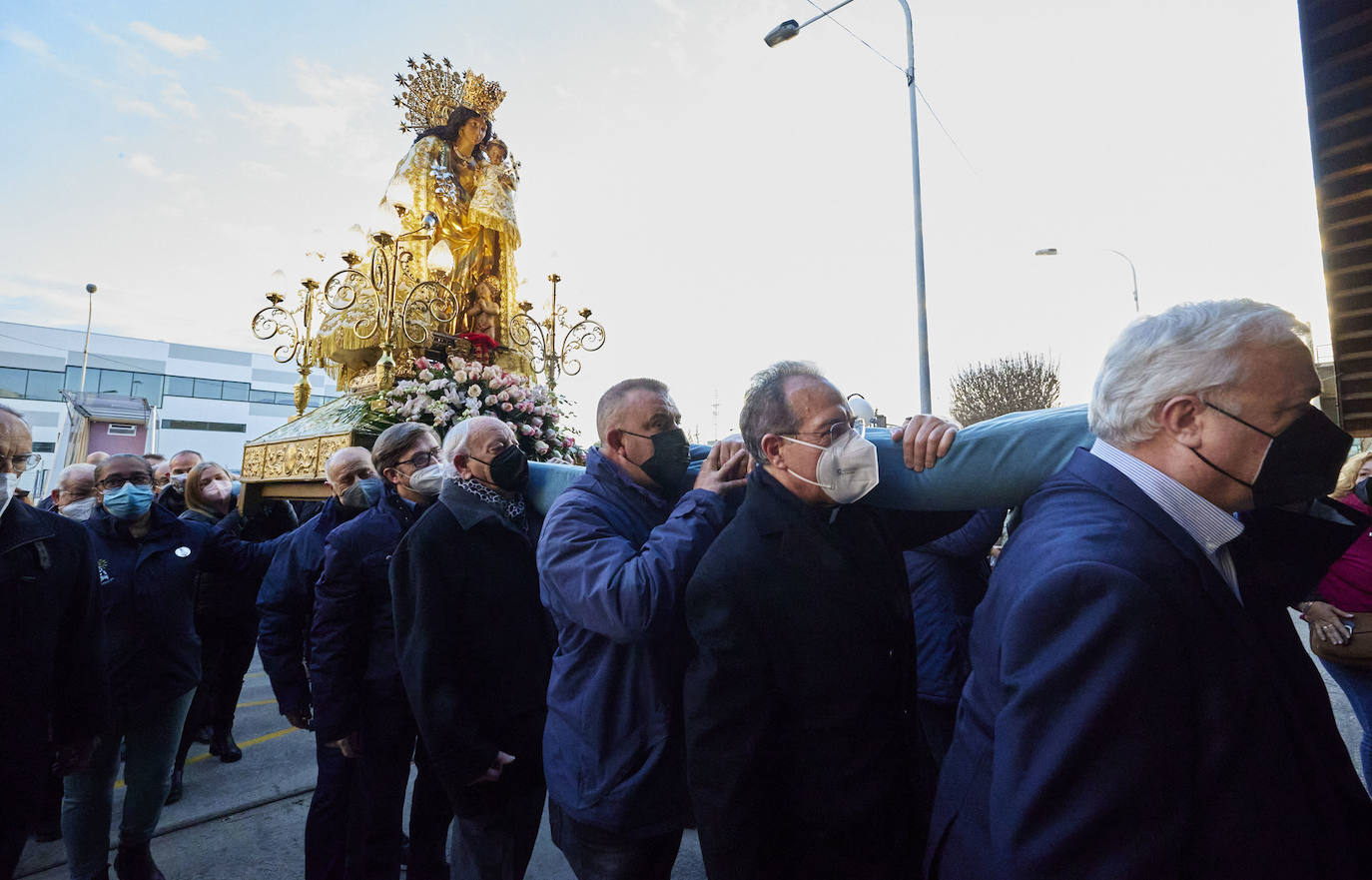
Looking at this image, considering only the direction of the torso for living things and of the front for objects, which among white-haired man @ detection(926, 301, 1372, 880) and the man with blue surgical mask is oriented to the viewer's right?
the white-haired man

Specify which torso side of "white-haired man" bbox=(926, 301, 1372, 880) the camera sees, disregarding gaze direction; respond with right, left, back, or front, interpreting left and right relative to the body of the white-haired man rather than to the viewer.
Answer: right

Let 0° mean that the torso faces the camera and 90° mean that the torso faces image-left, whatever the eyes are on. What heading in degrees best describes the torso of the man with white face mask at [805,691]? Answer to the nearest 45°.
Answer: approximately 315°

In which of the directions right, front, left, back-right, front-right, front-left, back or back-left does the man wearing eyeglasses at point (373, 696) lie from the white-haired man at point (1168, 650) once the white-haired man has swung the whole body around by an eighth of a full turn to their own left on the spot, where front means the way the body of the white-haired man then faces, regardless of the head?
back-left

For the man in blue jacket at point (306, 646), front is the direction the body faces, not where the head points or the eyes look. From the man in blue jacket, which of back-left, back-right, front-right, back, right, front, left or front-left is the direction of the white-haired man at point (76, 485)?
back

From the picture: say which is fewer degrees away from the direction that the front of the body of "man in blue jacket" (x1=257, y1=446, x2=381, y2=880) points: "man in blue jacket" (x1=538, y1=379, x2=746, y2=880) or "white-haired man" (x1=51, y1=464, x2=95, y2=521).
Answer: the man in blue jacket

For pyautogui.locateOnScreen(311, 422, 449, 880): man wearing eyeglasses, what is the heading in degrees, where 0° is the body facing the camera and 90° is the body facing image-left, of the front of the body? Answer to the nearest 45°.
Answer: approximately 315°

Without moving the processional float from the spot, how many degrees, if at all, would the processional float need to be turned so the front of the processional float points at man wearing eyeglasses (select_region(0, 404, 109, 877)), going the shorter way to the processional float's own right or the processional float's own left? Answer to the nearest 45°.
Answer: approximately 45° to the processional float's own right

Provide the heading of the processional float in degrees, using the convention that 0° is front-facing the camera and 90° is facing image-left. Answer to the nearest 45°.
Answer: approximately 315°
